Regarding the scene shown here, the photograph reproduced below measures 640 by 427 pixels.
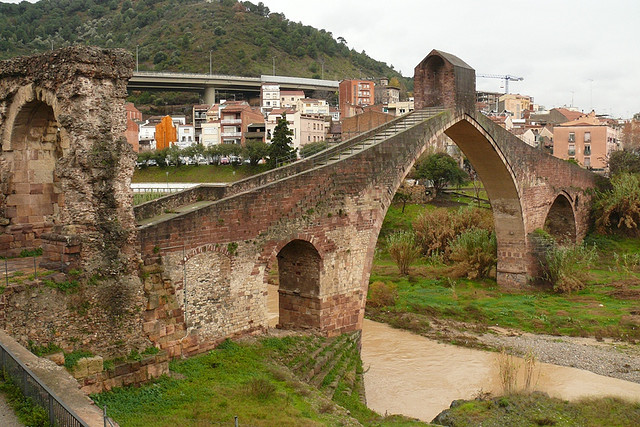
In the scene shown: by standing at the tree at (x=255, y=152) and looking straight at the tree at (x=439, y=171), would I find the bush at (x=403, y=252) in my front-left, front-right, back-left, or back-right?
front-right

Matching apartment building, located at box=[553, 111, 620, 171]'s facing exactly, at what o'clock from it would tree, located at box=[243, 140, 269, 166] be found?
The tree is roughly at 2 o'clock from the apartment building.

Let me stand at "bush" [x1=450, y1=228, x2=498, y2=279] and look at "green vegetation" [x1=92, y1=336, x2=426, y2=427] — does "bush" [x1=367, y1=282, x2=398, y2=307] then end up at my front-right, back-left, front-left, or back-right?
front-right

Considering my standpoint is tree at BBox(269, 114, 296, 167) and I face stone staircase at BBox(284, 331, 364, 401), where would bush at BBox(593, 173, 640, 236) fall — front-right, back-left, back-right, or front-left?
front-left

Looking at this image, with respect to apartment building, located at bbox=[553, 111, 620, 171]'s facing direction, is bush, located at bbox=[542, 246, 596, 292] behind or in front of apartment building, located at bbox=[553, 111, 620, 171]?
in front

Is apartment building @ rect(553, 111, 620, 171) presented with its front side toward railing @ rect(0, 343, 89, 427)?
yes

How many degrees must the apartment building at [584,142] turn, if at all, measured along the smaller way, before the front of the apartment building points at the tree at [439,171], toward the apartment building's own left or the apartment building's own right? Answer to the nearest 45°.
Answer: approximately 45° to the apartment building's own right

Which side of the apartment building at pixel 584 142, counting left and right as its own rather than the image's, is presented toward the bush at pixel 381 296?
front

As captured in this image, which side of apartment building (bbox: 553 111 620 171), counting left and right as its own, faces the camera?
front

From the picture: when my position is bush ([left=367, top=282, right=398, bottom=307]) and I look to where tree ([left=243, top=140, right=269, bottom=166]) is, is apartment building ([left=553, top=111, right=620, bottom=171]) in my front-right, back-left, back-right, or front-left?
front-right

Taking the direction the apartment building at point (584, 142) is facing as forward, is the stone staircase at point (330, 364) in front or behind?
in front

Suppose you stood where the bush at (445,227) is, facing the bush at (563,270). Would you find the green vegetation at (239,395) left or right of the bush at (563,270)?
right

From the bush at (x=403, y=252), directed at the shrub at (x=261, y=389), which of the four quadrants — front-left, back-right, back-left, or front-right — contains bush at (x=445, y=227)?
back-left

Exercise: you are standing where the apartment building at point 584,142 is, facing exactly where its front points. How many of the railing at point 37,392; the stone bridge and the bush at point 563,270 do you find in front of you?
3

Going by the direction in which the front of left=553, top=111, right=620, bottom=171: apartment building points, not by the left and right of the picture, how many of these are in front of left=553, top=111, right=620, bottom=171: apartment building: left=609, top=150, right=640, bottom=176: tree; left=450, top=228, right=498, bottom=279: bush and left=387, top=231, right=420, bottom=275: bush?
3

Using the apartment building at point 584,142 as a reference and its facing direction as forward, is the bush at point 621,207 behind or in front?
in front

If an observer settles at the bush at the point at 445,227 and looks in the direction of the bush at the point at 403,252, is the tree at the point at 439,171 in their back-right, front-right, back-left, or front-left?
back-right

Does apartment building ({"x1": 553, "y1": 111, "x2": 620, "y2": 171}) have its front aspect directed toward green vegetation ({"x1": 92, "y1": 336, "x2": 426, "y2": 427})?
yes
